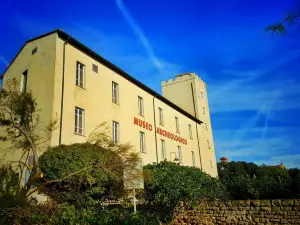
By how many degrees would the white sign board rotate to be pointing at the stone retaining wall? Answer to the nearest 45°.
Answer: approximately 90° to its left

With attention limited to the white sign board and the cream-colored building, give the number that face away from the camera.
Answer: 0

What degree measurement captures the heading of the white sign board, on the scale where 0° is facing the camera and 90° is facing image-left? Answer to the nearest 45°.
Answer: approximately 0°

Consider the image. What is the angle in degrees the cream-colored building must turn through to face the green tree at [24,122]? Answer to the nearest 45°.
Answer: approximately 90° to its right

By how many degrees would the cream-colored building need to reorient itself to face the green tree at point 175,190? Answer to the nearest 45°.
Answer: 0° — it already faces it

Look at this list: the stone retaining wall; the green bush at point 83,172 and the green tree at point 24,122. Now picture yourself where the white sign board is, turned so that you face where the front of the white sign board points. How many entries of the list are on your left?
1

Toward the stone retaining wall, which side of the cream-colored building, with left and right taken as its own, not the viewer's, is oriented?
front

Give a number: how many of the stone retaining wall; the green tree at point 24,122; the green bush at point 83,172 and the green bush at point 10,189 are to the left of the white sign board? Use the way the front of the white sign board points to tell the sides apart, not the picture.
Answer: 1

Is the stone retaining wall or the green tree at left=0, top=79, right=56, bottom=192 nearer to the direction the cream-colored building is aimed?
the stone retaining wall

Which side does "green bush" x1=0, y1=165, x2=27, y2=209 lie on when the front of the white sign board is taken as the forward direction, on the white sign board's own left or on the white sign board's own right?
on the white sign board's own right

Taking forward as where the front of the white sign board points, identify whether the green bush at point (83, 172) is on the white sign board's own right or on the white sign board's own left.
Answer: on the white sign board's own right

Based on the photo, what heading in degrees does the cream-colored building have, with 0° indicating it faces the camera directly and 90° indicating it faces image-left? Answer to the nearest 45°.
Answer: approximately 315°
